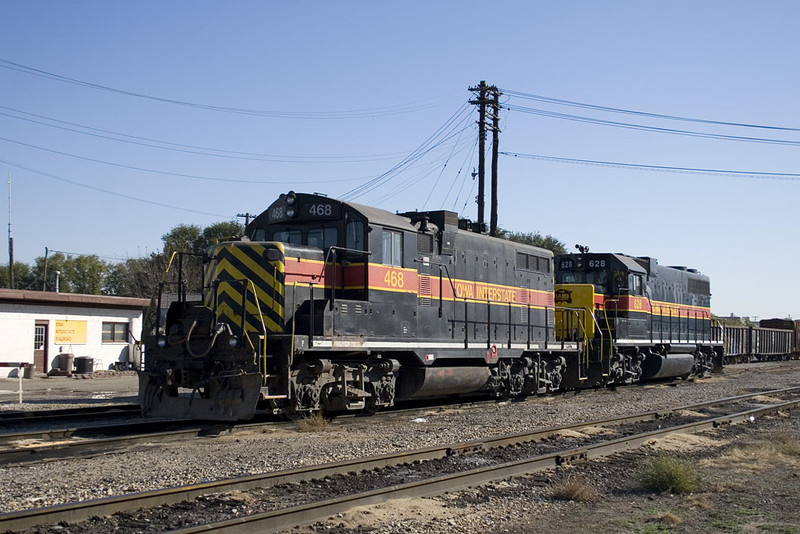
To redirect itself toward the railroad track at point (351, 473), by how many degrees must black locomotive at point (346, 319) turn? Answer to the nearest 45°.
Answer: approximately 45° to its left

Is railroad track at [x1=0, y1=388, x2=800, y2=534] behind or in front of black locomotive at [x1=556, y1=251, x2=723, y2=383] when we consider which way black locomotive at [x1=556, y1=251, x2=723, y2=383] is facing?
in front

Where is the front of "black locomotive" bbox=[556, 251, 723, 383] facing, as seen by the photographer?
facing the viewer and to the left of the viewer

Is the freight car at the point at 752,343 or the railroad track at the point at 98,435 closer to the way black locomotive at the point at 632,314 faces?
the railroad track

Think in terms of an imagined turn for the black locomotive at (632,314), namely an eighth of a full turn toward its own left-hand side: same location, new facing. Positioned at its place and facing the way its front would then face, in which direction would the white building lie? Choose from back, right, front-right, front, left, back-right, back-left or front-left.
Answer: right

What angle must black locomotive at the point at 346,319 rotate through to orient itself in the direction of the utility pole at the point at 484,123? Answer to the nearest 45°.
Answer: approximately 135° to its right

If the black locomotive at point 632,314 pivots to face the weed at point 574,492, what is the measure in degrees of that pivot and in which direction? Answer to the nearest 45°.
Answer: approximately 45° to its left

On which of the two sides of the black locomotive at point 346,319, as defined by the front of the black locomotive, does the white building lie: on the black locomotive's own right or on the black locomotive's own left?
on the black locomotive's own right

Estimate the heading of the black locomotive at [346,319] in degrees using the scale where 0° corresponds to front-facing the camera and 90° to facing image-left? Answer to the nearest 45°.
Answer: approximately 45°
